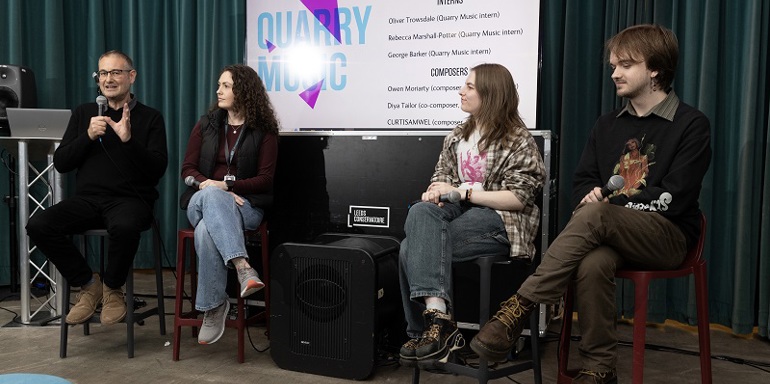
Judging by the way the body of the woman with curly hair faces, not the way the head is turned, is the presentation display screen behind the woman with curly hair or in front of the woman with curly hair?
behind

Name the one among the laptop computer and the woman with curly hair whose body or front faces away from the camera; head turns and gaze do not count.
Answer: the laptop computer

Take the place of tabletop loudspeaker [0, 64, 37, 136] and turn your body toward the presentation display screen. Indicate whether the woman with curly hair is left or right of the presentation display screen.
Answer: right

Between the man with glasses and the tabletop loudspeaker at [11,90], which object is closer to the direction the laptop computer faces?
the tabletop loudspeaker

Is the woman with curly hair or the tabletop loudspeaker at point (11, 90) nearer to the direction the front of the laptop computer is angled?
the tabletop loudspeaker

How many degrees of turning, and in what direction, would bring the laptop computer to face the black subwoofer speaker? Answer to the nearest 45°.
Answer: approximately 135° to its right

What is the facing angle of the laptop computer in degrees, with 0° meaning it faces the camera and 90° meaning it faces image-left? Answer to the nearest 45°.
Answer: approximately 180°

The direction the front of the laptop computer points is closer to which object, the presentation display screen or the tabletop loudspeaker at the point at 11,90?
the tabletop loudspeaker

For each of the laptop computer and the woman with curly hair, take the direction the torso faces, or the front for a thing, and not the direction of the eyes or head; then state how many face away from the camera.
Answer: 1

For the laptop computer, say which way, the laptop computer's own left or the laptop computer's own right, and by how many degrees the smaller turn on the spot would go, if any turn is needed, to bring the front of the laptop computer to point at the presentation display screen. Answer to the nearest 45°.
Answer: approximately 90° to the laptop computer's own right
